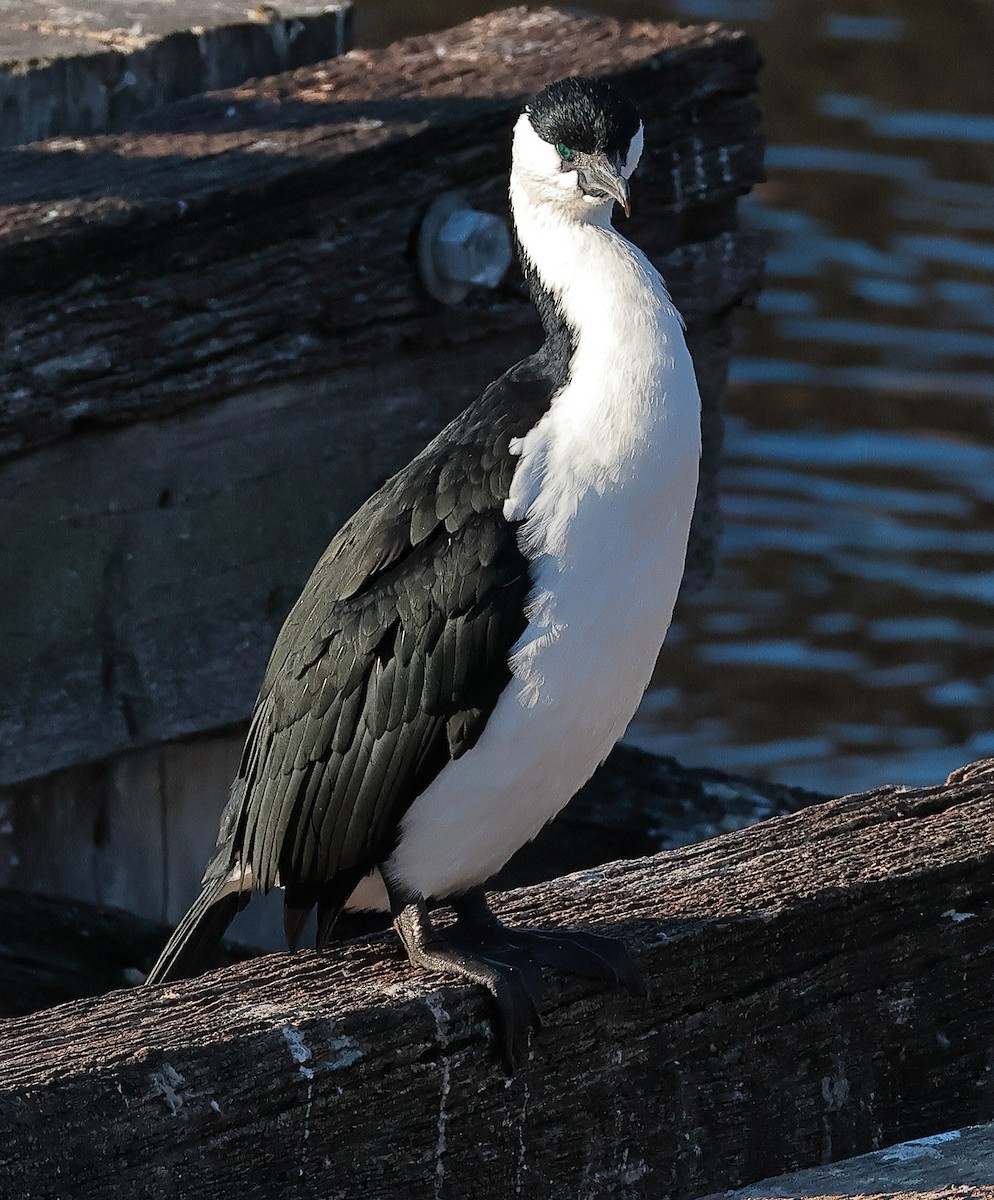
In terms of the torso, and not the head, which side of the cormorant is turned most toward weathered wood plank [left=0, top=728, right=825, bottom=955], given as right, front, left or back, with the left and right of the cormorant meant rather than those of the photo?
back

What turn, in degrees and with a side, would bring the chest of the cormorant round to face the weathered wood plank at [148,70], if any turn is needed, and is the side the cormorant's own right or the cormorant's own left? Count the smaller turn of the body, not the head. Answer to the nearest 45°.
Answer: approximately 135° to the cormorant's own left

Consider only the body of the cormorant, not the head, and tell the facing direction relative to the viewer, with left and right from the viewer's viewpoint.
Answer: facing the viewer and to the right of the viewer
